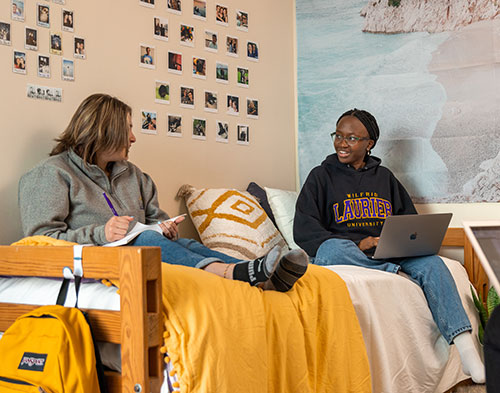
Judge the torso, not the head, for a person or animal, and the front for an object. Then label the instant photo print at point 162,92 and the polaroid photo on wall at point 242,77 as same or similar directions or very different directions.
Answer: same or similar directions

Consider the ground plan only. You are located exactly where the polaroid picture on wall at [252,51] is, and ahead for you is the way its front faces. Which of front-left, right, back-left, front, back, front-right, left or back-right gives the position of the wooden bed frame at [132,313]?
front-right

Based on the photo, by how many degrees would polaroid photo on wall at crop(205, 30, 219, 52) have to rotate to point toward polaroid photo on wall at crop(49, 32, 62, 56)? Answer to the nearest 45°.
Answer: approximately 90° to its right

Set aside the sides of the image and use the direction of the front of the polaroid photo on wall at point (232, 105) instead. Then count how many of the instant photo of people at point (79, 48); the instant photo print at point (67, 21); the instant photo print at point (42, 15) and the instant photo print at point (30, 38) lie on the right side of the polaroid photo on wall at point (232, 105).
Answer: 4

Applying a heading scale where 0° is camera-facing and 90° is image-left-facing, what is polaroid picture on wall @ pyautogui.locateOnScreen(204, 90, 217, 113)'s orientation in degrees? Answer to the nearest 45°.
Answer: approximately 315°

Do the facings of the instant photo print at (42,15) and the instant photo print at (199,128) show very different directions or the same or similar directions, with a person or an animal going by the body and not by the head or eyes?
same or similar directions

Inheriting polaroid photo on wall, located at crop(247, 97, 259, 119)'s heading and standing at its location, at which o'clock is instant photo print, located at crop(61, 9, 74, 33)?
instant photo print, located at crop(61, 9, 74, 33) is roughly at 3 o'clock from polaroid photo on wall, located at crop(247, 97, 259, 119).

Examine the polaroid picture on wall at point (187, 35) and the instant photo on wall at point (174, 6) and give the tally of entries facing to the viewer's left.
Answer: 0

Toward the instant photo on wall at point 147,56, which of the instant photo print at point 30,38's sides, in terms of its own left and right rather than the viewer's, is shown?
left

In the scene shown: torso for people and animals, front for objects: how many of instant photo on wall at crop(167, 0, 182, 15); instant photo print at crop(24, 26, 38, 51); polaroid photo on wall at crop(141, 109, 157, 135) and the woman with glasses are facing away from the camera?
0

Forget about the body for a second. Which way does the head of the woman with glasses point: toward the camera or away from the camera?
toward the camera

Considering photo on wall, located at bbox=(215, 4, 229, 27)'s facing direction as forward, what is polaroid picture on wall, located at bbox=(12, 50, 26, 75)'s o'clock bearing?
polaroid picture on wall, located at bbox=(12, 50, 26, 75) is roughly at 3 o'clock from photo on wall, located at bbox=(215, 4, 229, 27).

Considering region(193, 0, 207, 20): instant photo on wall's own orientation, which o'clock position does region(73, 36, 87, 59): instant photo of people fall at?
region(73, 36, 87, 59): instant photo of people is roughly at 3 o'clock from region(193, 0, 207, 20): instant photo on wall.

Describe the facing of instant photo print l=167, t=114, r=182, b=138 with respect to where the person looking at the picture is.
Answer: facing the viewer and to the right of the viewer
